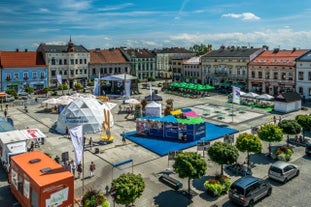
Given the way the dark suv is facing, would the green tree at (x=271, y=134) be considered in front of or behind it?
in front

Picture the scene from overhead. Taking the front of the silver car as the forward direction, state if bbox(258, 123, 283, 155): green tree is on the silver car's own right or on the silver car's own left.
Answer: on the silver car's own left

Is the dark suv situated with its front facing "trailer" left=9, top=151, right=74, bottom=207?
no

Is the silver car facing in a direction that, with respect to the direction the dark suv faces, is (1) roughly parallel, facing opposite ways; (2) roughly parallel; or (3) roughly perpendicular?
roughly parallel

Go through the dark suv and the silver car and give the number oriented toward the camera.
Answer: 0

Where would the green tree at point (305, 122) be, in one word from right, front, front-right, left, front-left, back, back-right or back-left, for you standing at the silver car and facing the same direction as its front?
front-left

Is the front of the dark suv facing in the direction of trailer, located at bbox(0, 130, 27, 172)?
no

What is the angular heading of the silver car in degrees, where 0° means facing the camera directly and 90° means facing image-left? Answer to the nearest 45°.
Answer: approximately 225°

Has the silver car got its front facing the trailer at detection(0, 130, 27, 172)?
no

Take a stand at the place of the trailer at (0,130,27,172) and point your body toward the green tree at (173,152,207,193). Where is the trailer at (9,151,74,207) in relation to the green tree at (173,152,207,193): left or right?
right
